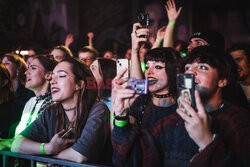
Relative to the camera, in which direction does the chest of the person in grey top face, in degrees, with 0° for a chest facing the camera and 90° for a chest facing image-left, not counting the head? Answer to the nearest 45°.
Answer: approximately 45°
